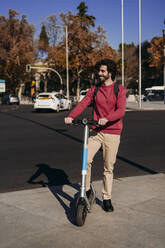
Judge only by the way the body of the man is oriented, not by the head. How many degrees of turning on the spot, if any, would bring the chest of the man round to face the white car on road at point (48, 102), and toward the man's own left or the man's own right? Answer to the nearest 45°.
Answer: approximately 135° to the man's own right

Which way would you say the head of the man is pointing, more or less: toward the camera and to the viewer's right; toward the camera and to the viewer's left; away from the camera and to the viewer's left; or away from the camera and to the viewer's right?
toward the camera and to the viewer's left

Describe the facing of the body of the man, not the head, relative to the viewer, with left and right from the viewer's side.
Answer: facing the viewer and to the left of the viewer
